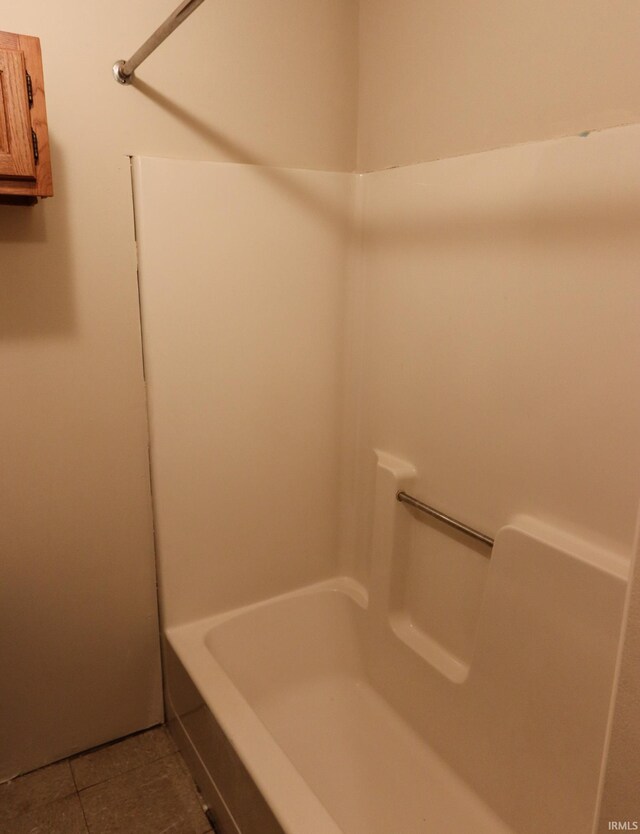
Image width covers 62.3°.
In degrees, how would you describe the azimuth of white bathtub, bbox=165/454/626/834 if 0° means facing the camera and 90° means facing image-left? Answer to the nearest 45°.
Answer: approximately 45°

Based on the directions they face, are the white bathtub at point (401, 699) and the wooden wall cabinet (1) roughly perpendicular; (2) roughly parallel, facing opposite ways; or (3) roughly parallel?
roughly perpendicular

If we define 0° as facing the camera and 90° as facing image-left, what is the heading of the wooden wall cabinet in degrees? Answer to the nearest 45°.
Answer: approximately 0°

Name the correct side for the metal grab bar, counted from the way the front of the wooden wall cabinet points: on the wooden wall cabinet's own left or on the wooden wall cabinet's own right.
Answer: on the wooden wall cabinet's own left
